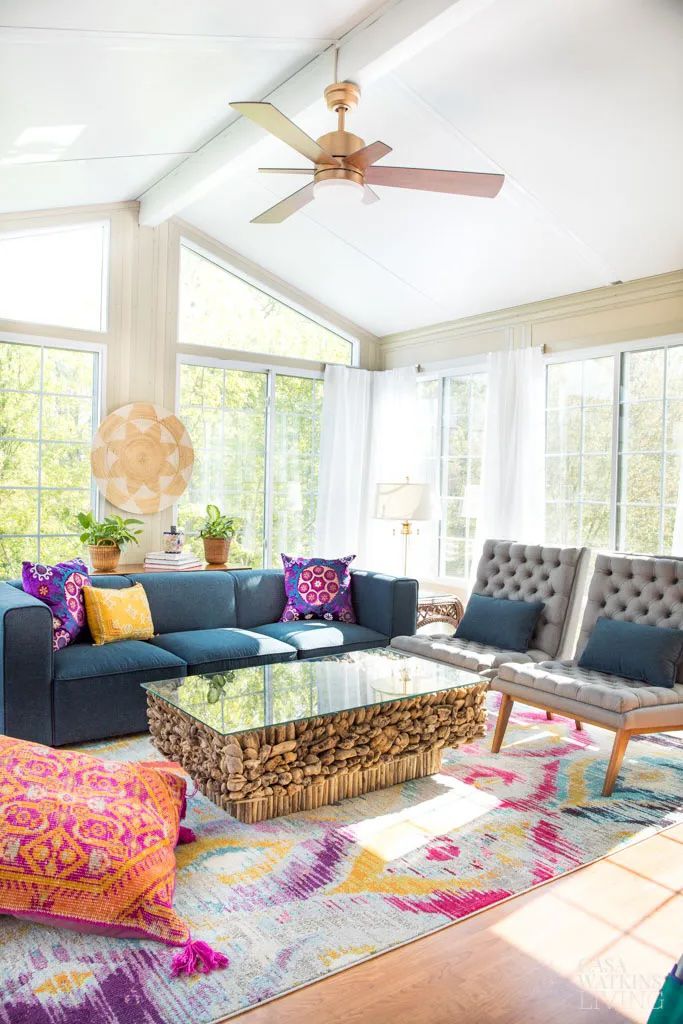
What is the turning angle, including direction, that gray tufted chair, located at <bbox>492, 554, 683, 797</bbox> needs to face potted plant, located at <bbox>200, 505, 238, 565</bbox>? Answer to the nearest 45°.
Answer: approximately 90° to its right

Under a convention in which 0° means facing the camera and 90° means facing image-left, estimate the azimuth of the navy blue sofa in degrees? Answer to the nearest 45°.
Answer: approximately 315°

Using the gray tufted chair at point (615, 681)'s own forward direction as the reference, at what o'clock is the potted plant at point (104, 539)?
The potted plant is roughly at 2 o'clock from the gray tufted chair.

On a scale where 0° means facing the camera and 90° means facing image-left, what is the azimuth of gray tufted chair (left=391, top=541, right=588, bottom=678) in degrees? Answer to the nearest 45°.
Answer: approximately 45°

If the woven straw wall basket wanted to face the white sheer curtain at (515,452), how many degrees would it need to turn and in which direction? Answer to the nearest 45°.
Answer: approximately 90° to its left

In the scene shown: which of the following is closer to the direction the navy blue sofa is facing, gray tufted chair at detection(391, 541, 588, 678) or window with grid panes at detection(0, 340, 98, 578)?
the gray tufted chair

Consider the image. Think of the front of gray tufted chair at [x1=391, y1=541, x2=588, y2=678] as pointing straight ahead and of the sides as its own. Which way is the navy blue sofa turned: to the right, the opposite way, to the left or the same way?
to the left

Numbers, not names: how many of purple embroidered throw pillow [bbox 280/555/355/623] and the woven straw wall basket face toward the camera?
2

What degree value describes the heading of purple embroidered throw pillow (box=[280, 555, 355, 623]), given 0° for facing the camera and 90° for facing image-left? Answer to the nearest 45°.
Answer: approximately 0°

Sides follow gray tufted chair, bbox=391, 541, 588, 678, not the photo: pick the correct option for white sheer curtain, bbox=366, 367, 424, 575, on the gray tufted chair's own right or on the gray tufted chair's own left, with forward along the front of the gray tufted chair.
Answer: on the gray tufted chair's own right
